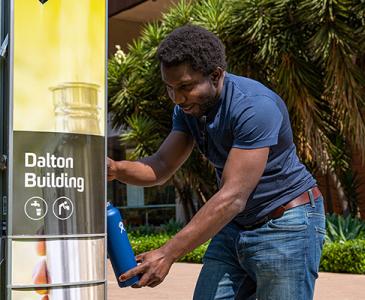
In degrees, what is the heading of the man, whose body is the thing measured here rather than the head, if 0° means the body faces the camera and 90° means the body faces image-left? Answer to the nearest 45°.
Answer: approximately 45°
